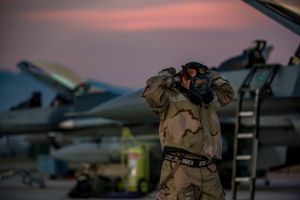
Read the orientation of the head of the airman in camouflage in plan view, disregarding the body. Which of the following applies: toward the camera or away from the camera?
toward the camera

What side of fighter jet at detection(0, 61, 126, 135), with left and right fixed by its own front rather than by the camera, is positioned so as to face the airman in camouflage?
left

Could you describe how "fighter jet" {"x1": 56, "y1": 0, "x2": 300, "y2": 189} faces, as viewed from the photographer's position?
facing to the left of the viewer

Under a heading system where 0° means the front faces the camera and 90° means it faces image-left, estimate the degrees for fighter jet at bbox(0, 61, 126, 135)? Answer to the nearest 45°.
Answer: approximately 90°
